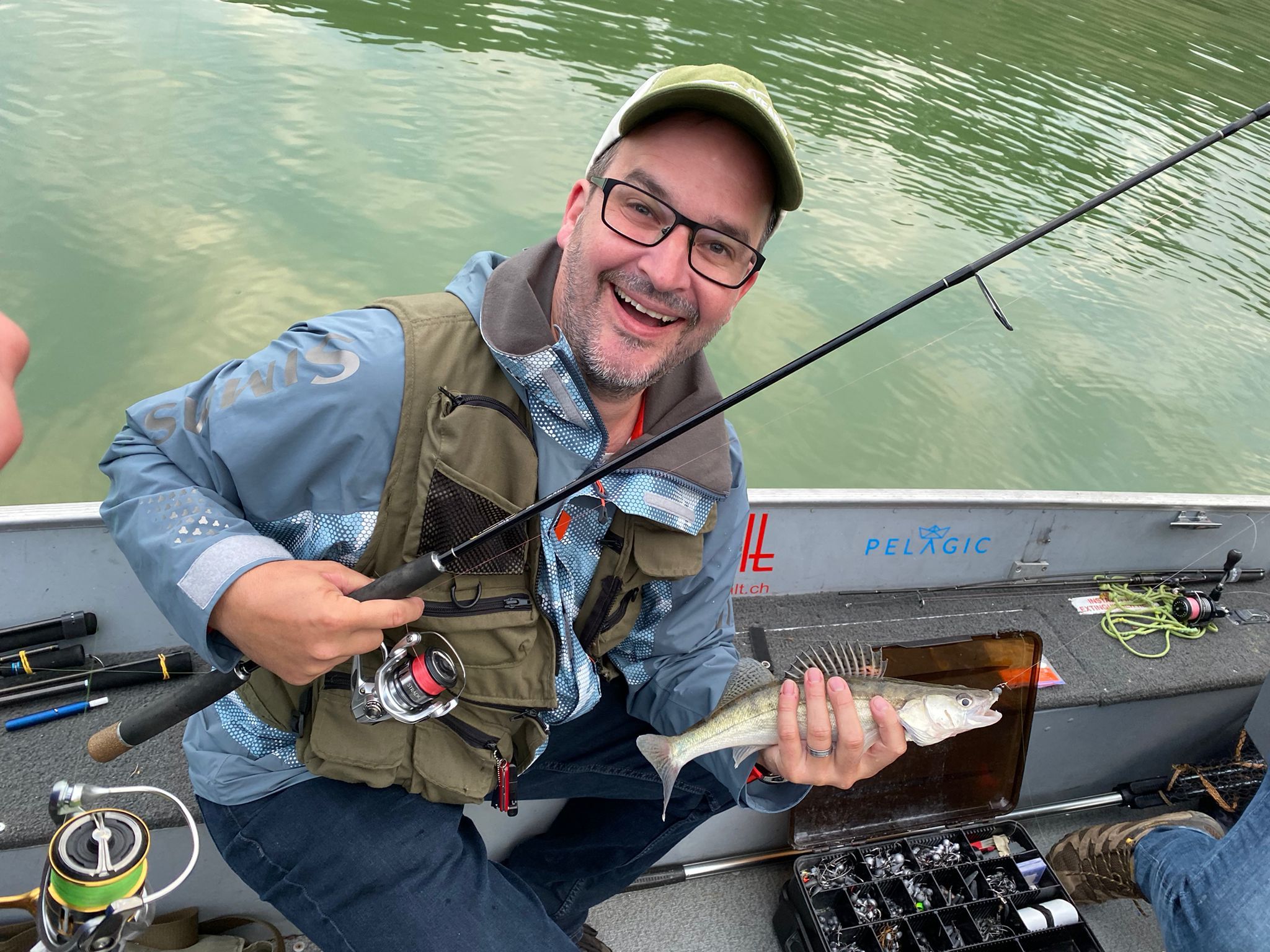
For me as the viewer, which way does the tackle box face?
facing the viewer

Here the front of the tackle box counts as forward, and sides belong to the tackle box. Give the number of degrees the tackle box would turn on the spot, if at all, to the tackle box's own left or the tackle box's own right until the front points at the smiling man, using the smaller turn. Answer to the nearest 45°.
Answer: approximately 45° to the tackle box's own right

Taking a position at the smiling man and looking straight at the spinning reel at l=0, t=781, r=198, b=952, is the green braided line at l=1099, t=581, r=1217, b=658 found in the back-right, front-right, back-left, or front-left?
back-left

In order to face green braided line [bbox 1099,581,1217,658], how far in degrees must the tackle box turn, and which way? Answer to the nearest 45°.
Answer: approximately 180°

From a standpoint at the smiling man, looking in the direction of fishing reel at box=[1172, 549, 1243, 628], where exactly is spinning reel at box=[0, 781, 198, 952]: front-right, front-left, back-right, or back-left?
back-right

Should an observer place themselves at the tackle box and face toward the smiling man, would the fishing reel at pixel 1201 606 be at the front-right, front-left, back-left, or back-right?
back-right

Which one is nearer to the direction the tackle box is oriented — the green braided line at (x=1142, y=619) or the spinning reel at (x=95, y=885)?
the spinning reel

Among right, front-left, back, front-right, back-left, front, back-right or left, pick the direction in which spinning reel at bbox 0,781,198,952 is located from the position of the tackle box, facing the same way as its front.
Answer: front-right

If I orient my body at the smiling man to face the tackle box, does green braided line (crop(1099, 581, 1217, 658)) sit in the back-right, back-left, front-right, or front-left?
front-left

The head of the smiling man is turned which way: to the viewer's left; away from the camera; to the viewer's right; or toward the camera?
toward the camera

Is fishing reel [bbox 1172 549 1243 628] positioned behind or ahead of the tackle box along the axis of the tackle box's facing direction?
behind
